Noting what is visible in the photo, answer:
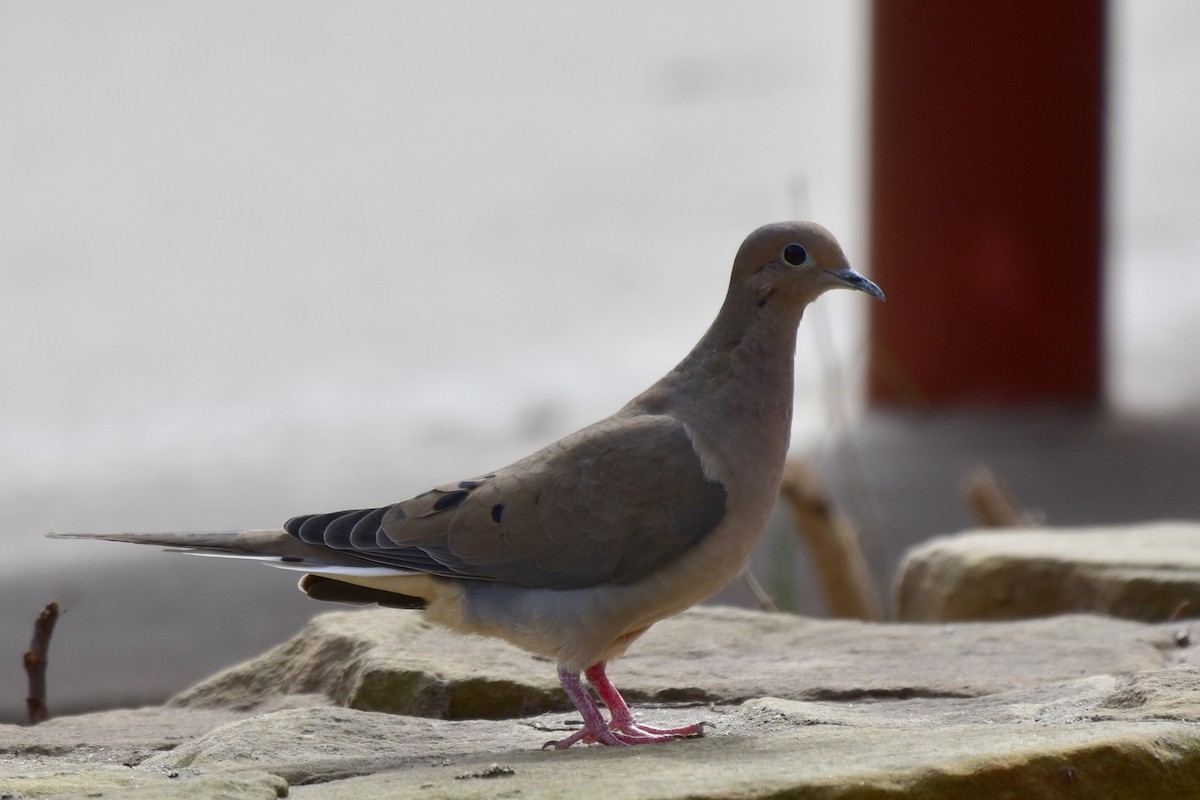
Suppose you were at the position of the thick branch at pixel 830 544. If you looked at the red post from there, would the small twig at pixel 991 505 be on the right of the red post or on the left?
right

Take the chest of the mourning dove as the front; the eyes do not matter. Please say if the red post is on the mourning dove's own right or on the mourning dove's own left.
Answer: on the mourning dove's own left

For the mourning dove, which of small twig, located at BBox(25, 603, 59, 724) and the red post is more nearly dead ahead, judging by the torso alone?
the red post

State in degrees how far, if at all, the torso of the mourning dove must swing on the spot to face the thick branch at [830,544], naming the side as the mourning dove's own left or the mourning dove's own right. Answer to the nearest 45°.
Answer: approximately 90° to the mourning dove's own left

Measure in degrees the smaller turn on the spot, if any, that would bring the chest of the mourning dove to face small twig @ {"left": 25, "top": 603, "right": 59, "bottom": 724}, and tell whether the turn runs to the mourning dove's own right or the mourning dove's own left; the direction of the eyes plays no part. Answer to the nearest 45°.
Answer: approximately 135° to the mourning dove's own left

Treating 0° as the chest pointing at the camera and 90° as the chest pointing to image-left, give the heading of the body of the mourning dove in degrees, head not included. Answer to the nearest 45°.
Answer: approximately 270°
